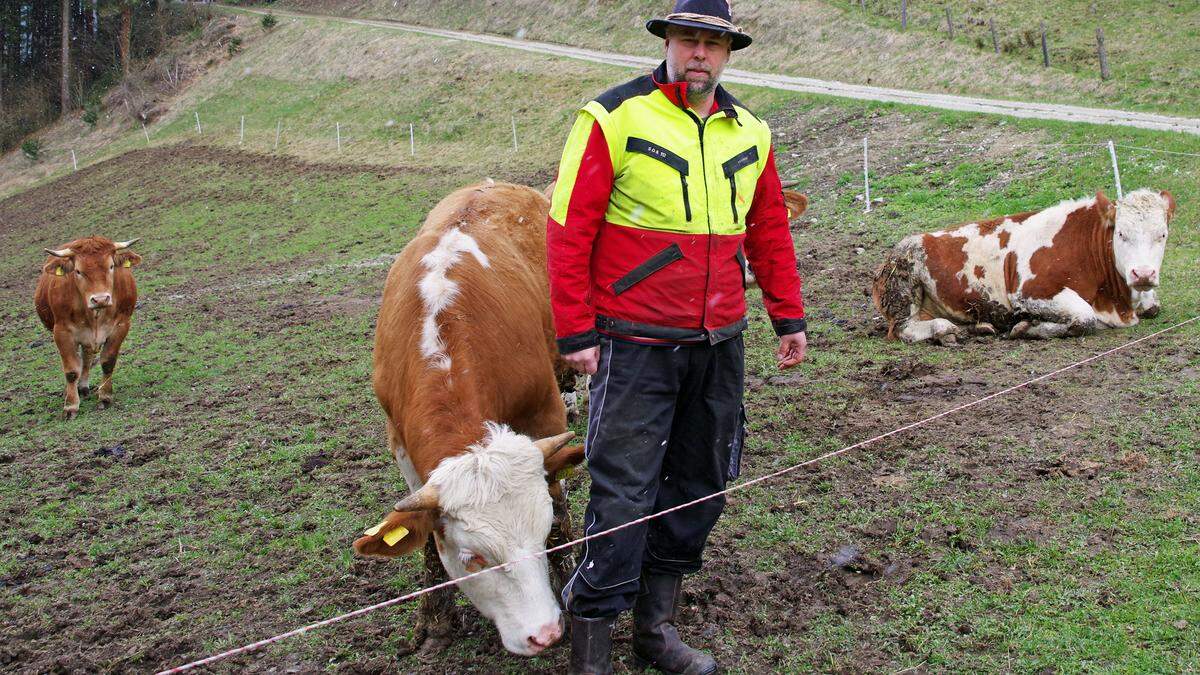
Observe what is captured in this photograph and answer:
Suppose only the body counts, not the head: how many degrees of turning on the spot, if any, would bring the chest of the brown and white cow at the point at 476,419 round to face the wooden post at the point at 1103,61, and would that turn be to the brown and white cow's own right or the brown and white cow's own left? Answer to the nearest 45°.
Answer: approximately 135° to the brown and white cow's own left

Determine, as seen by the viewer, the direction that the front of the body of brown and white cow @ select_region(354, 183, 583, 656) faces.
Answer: toward the camera

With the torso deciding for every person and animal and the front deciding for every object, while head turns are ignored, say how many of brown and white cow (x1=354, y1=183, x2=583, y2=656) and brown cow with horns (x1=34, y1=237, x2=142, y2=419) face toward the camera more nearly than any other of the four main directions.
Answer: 2

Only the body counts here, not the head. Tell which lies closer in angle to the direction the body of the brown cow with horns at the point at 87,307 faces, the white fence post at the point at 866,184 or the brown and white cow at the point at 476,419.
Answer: the brown and white cow

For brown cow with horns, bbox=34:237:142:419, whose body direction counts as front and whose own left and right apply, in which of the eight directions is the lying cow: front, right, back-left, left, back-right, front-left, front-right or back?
front-left

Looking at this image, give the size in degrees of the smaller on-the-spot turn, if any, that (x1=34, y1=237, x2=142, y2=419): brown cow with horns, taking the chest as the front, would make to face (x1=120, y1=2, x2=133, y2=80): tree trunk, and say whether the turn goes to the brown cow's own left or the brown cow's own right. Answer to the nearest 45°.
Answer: approximately 180°

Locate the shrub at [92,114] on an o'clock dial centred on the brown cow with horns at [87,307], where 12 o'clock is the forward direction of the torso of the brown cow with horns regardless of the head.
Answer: The shrub is roughly at 6 o'clock from the brown cow with horns.

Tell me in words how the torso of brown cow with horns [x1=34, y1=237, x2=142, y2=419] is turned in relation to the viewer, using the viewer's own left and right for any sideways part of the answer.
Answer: facing the viewer

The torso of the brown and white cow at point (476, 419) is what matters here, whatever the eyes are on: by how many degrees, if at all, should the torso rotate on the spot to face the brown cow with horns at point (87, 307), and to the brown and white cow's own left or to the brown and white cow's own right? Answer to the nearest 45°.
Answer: approximately 135° to the brown and white cow's own right
